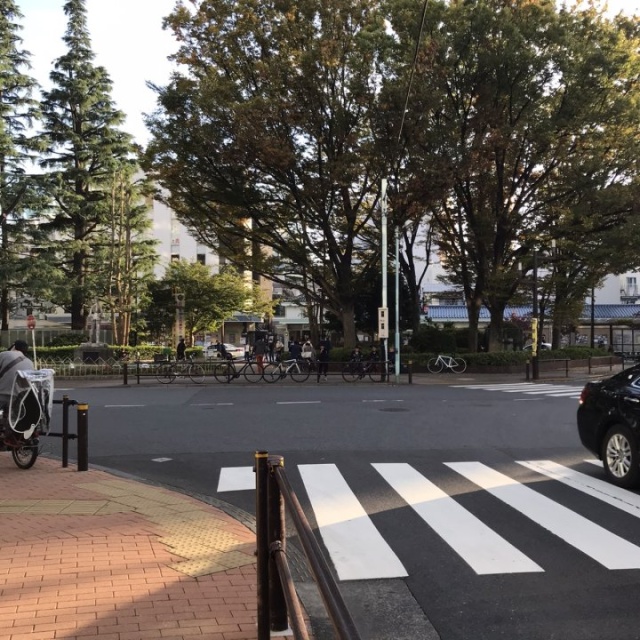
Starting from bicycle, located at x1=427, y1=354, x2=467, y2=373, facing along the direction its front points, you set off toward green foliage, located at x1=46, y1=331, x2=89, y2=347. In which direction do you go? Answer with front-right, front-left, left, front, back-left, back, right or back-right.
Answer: front

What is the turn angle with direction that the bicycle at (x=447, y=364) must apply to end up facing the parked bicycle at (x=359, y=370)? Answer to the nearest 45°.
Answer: approximately 45° to its left

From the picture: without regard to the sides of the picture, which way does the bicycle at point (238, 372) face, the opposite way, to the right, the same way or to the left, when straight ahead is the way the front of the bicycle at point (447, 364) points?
the opposite way

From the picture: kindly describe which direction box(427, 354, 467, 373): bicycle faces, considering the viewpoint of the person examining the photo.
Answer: facing to the left of the viewer

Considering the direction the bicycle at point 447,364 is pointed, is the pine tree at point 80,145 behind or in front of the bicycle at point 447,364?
in front
